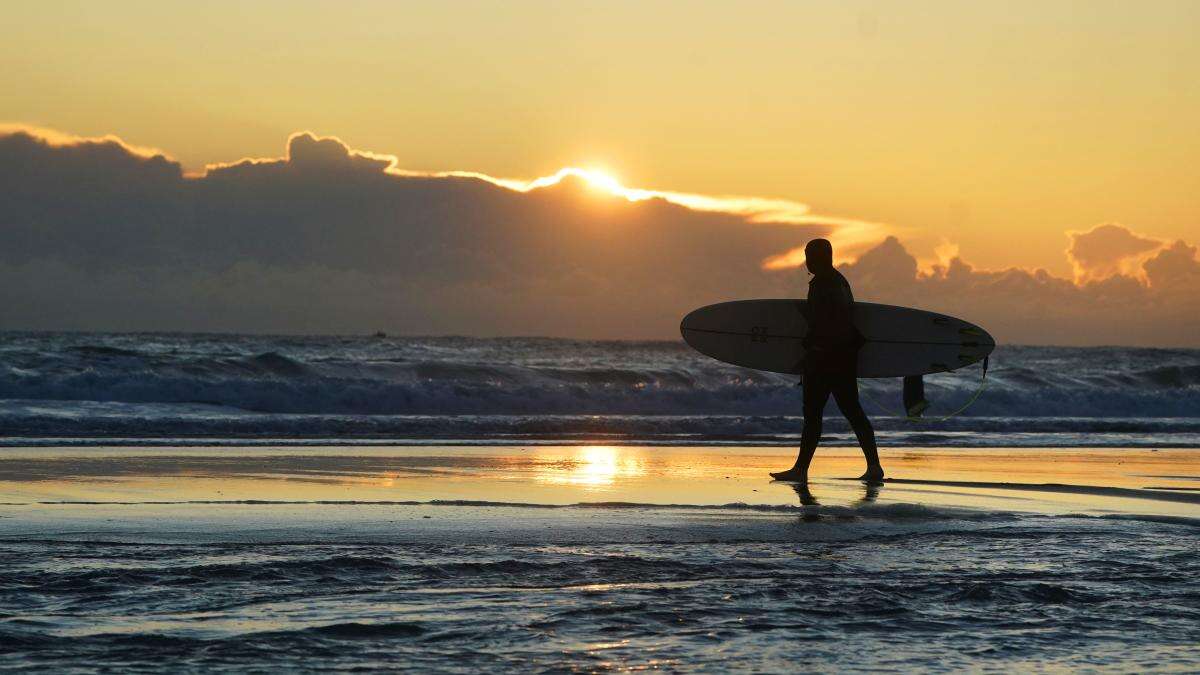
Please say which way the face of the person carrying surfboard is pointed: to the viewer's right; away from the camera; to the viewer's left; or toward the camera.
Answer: to the viewer's left

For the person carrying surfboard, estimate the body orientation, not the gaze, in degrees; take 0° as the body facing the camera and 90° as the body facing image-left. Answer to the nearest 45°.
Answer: approximately 90°
